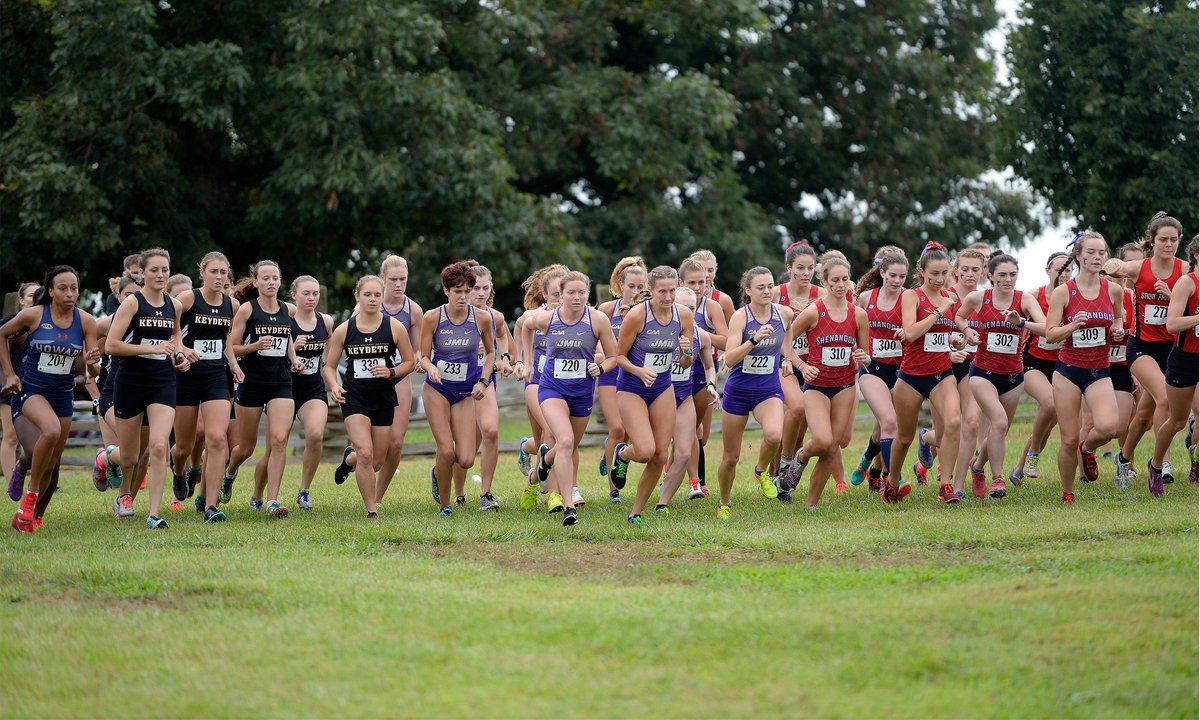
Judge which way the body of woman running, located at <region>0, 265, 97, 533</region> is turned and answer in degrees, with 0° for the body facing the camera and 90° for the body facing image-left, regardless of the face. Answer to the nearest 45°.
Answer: approximately 315°

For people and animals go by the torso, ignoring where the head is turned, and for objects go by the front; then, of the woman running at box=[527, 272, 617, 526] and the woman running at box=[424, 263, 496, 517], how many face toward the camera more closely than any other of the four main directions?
2

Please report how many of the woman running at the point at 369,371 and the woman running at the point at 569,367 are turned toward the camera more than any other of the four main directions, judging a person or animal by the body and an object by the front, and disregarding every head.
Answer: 2

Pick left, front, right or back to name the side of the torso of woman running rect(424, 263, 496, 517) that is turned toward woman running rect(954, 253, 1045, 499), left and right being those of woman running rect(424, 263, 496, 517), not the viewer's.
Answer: left

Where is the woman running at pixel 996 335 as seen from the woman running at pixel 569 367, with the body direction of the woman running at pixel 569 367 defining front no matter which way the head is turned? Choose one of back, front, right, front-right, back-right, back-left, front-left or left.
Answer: left

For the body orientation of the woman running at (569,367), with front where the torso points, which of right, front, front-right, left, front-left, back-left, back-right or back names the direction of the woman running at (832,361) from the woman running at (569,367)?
left

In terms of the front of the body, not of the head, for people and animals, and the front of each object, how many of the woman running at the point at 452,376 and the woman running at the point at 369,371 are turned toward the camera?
2

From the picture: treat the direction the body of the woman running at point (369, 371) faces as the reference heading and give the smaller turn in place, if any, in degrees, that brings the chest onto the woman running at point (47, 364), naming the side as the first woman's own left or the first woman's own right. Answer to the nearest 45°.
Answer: approximately 90° to the first woman's own right

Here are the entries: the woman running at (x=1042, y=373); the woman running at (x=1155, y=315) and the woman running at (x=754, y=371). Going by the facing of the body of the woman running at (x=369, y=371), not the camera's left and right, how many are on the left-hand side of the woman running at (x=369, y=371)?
3

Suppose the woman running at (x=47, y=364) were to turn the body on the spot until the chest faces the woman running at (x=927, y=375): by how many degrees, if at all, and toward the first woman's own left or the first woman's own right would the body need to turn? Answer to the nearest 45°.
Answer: approximately 45° to the first woman's own left

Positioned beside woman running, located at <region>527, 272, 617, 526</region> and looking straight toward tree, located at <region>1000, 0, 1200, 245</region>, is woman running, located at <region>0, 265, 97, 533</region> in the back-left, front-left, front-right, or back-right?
back-left

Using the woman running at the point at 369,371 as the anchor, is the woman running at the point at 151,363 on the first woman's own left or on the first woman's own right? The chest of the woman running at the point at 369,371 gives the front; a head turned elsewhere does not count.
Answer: on the first woman's own right
